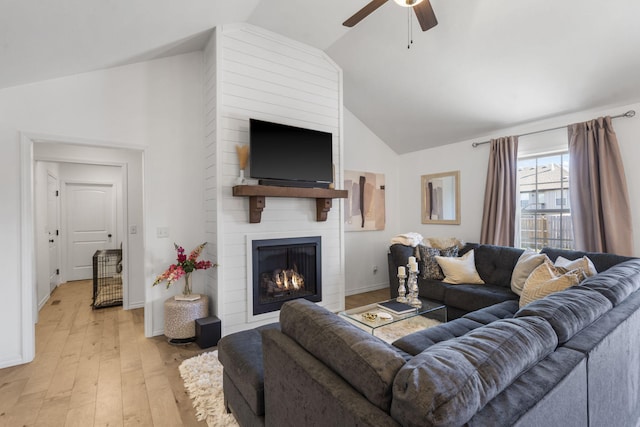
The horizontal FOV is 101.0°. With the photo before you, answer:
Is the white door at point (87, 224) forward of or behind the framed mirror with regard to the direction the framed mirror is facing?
forward

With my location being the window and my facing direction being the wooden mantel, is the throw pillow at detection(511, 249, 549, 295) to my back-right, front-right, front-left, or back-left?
front-left

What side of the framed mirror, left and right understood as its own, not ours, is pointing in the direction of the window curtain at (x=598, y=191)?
left

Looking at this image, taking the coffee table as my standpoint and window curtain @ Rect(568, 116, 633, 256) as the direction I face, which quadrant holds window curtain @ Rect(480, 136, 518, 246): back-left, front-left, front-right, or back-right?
front-left

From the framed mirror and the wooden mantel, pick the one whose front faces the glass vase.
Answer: the framed mirror

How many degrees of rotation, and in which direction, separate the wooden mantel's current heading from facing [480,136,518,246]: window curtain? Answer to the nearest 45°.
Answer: approximately 45° to its left

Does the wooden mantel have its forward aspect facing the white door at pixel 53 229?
no

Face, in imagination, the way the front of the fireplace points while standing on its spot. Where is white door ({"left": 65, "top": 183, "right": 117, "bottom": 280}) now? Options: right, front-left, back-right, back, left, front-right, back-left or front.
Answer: back

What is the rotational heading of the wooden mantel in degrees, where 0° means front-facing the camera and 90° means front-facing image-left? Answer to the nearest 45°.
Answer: approximately 315°

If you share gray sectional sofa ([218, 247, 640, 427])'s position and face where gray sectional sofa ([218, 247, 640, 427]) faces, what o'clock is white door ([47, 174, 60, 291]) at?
The white door is roughly at 11 o'clock from the gray sectional sofa.

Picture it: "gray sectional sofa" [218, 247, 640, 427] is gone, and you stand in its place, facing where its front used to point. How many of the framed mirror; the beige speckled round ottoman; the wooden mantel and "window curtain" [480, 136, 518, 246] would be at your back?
0

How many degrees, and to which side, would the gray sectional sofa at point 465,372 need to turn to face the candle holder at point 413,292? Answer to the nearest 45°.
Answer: approximately 45° to its right

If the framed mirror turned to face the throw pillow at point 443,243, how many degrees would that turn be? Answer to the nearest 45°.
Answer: approximately 45° to its left

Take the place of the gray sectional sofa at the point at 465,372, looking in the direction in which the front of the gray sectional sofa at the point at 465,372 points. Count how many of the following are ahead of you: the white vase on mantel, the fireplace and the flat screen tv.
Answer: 3

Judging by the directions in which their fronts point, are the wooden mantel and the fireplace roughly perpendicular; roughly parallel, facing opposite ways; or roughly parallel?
roughly parallel

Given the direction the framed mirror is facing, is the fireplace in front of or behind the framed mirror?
in front

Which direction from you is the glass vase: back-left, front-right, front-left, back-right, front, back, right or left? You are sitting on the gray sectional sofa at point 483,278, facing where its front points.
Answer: front

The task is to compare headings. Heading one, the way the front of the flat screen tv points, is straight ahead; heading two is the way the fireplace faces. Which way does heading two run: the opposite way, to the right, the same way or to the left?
the same way
